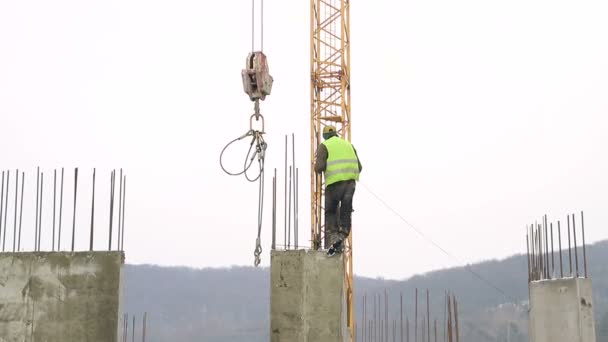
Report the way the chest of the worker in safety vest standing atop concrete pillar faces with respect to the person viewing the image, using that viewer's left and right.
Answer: facing away from the viewer and to the left of the viewer

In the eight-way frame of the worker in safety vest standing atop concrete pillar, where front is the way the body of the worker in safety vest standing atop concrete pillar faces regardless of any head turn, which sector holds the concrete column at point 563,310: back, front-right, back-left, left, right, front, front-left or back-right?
right

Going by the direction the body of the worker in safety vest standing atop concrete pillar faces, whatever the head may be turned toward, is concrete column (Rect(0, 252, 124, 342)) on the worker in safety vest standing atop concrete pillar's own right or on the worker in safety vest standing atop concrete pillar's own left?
on the worker in safety vest standing atop concrete pillar's own left
